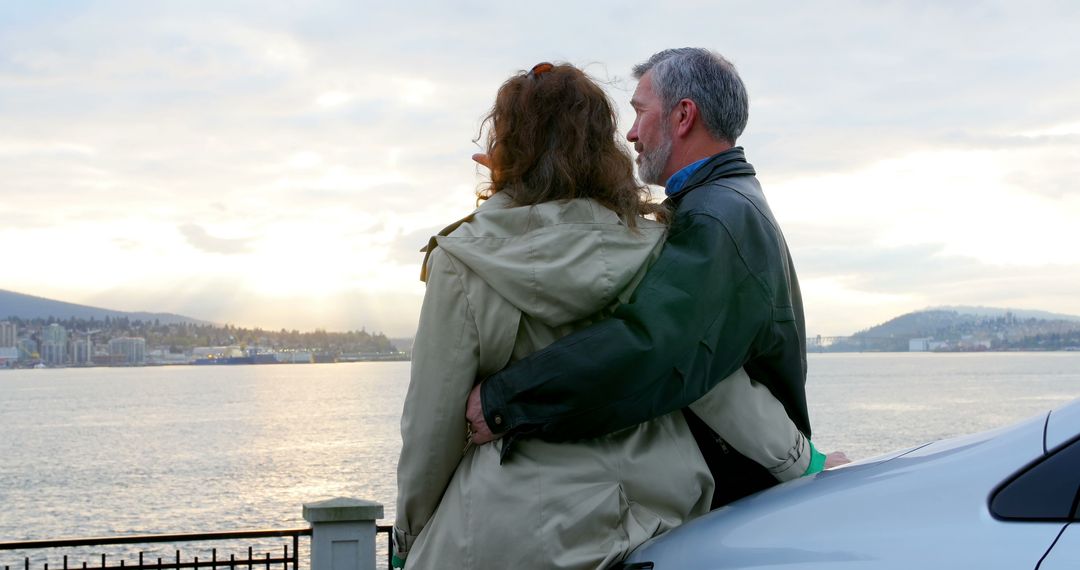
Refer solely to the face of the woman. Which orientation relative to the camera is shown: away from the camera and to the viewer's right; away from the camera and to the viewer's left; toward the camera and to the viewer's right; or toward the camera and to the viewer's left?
away from the camera and to the viewer's left

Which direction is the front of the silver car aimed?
to the viewer's left

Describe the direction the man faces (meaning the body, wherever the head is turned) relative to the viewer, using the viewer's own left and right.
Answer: facing away from the viewer and to the left of the viewer

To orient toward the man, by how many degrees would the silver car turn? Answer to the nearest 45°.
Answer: approximately 45° to its right
